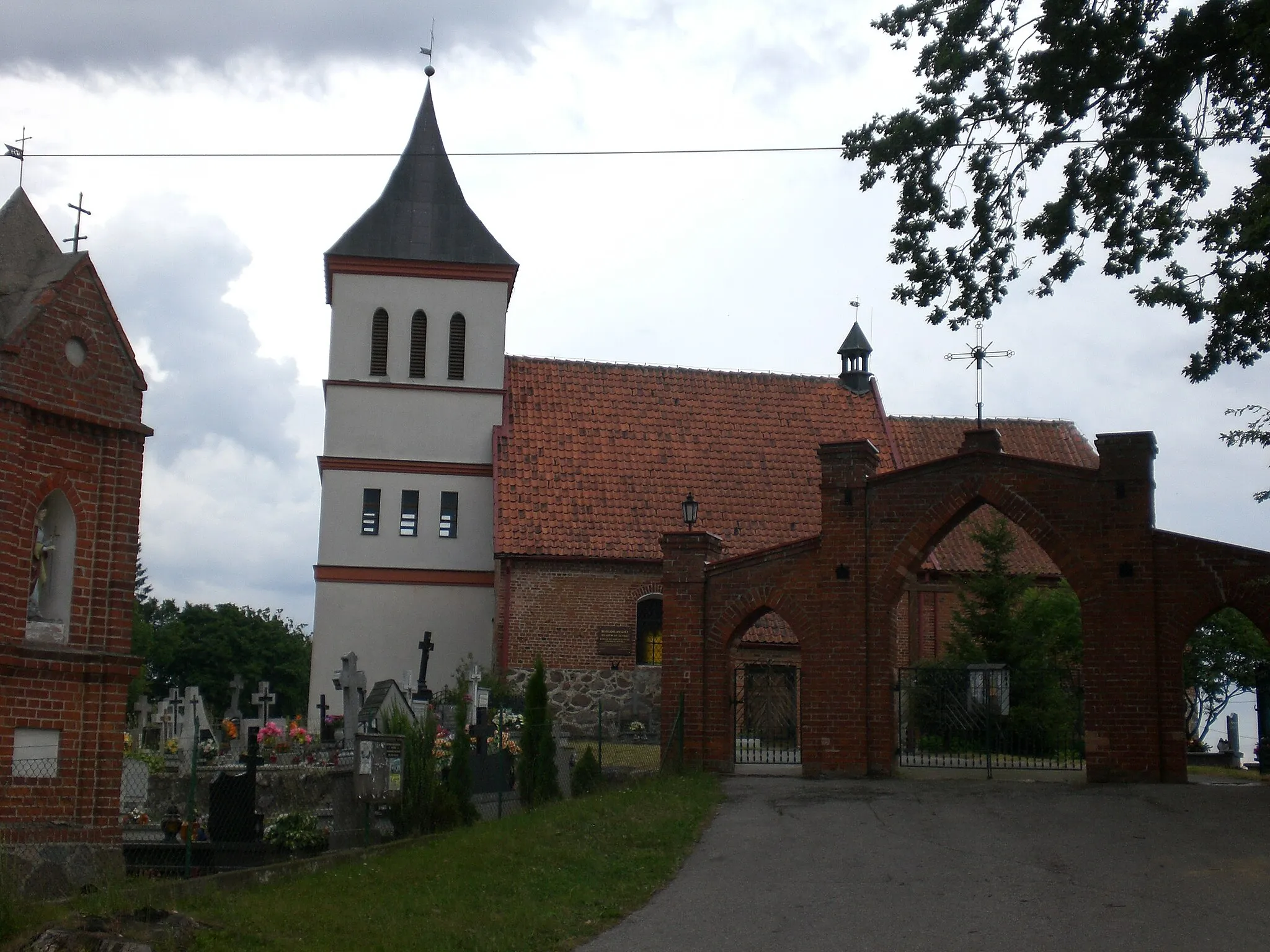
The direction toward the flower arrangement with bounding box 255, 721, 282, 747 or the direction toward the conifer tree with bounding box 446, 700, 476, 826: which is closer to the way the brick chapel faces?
the conifer tree

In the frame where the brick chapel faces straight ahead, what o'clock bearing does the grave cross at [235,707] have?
The grave cross is roughly at 8 o'clock from the brick chapel.

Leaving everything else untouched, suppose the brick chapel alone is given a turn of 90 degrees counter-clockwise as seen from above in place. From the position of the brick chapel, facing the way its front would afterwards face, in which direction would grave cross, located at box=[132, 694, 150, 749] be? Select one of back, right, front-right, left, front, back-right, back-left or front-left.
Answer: front-left

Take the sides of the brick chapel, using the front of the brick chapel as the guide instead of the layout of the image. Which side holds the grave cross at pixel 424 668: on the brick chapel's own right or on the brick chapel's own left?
on the brick chapel's own left

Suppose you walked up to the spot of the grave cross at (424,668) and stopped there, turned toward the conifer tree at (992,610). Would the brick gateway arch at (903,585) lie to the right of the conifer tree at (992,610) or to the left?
right

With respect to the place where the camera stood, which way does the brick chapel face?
facing the viewer and to the right of the viewer

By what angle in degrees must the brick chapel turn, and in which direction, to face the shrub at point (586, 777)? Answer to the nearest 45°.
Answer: approximately 90° to its left

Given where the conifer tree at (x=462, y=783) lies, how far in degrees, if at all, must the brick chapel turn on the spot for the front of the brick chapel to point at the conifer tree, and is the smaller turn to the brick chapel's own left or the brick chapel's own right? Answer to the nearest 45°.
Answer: approximately 90° to the brick chapel's own left

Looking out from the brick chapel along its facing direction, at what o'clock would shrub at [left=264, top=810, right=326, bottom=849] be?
The shrub is roughly at 9 o'clock from the brick chapel.

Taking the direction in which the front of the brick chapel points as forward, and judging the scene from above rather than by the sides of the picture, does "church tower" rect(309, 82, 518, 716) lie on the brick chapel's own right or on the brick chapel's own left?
on the brick chapel's own left

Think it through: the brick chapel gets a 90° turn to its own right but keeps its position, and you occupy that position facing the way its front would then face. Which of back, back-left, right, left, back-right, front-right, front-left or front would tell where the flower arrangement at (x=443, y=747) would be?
back
